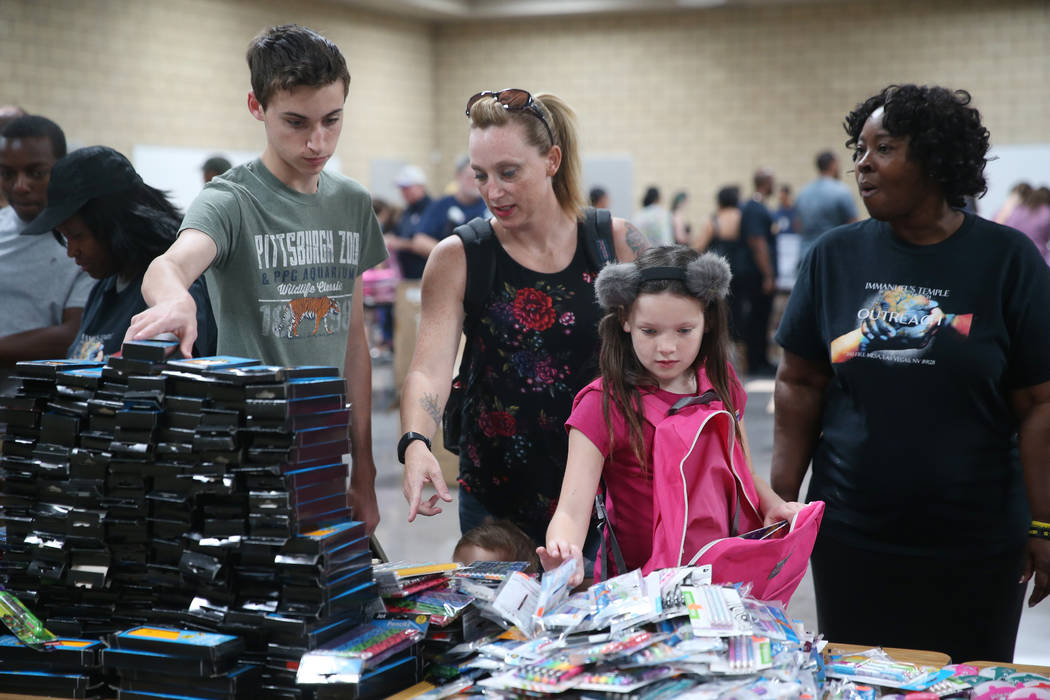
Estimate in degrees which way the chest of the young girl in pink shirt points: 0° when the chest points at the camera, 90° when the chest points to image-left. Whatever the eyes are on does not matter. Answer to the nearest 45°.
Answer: approximately 0°

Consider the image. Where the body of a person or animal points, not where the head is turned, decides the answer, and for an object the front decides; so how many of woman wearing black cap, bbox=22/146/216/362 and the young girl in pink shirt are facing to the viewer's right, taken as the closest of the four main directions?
0

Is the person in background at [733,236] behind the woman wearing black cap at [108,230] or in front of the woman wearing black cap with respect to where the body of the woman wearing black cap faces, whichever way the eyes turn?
behind

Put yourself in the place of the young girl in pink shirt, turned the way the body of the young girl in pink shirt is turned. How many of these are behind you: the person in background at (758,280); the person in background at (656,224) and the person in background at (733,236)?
3

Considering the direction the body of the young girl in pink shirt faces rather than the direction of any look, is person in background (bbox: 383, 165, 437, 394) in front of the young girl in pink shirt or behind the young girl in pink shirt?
behind

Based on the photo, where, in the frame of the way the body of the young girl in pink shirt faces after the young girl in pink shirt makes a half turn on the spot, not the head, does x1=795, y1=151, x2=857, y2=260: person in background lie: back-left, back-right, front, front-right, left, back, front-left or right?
front

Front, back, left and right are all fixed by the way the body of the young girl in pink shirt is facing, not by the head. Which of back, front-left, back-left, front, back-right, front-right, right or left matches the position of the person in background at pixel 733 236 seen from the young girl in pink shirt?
back

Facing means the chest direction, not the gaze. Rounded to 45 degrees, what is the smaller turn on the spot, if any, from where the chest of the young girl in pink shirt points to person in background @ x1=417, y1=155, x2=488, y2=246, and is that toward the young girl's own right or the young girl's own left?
approximately 180°

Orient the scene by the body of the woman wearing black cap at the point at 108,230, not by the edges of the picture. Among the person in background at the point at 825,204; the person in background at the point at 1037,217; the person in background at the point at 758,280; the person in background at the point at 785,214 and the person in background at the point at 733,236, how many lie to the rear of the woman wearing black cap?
5

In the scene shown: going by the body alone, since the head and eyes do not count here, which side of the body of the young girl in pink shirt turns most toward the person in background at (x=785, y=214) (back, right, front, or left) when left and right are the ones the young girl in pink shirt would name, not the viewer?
back
